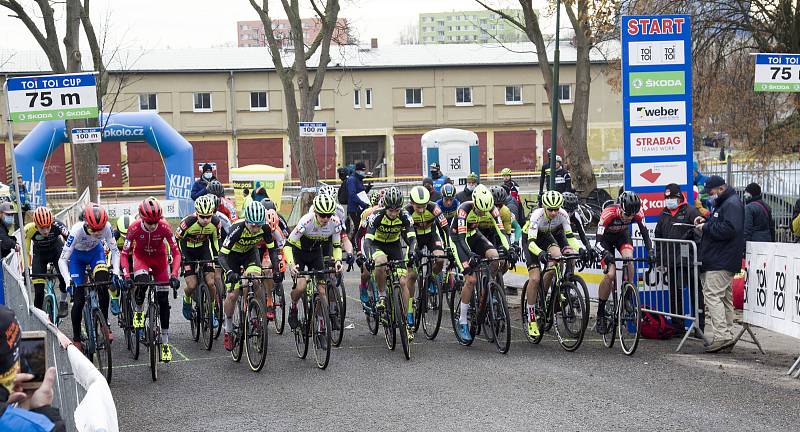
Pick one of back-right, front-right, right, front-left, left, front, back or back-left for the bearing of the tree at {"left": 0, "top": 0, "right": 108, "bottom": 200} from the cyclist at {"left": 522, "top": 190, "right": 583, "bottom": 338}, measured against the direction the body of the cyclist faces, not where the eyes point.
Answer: back

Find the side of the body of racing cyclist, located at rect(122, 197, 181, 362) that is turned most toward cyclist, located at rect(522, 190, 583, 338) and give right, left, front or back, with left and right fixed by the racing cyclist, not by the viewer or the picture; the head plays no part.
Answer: left

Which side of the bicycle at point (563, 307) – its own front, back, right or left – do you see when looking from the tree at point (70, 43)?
back

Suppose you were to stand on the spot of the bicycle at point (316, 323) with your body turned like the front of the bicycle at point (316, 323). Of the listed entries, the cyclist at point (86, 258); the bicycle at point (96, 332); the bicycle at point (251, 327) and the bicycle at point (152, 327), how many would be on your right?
4

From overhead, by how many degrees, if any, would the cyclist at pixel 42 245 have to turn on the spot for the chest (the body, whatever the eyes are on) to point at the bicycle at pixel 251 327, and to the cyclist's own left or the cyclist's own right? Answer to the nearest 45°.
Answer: approximately 45° to the cyclist's own left

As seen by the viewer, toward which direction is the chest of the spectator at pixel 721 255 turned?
to the viewer's left

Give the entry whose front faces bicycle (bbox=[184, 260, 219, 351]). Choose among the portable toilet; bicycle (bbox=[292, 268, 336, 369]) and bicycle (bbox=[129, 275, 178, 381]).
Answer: the portable toilet

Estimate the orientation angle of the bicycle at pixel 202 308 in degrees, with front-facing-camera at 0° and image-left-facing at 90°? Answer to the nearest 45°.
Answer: approximately 0°
